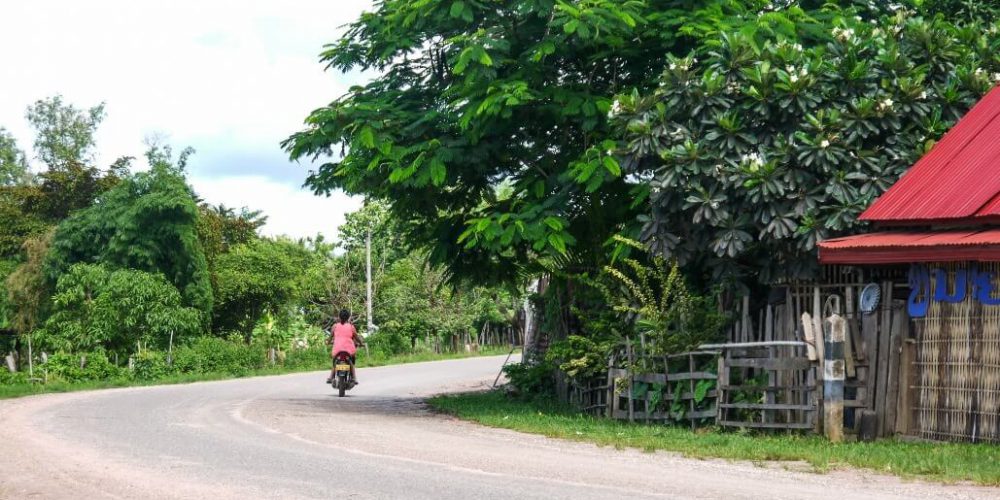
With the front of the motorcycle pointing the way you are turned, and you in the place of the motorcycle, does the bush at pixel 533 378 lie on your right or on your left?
on your right

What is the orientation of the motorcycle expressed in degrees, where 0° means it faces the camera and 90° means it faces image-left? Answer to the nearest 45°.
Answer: approximately 180°

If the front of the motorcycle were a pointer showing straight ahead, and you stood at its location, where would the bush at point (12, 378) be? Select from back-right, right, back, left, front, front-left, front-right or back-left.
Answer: front-left

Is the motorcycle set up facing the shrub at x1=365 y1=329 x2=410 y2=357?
yes

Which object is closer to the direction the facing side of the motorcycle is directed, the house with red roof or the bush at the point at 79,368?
the bush

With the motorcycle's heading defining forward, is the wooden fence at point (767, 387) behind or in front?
behind

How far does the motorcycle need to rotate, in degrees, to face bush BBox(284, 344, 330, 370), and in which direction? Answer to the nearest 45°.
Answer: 0° — it already faces it

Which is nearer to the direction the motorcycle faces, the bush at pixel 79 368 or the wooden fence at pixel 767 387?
the bush
